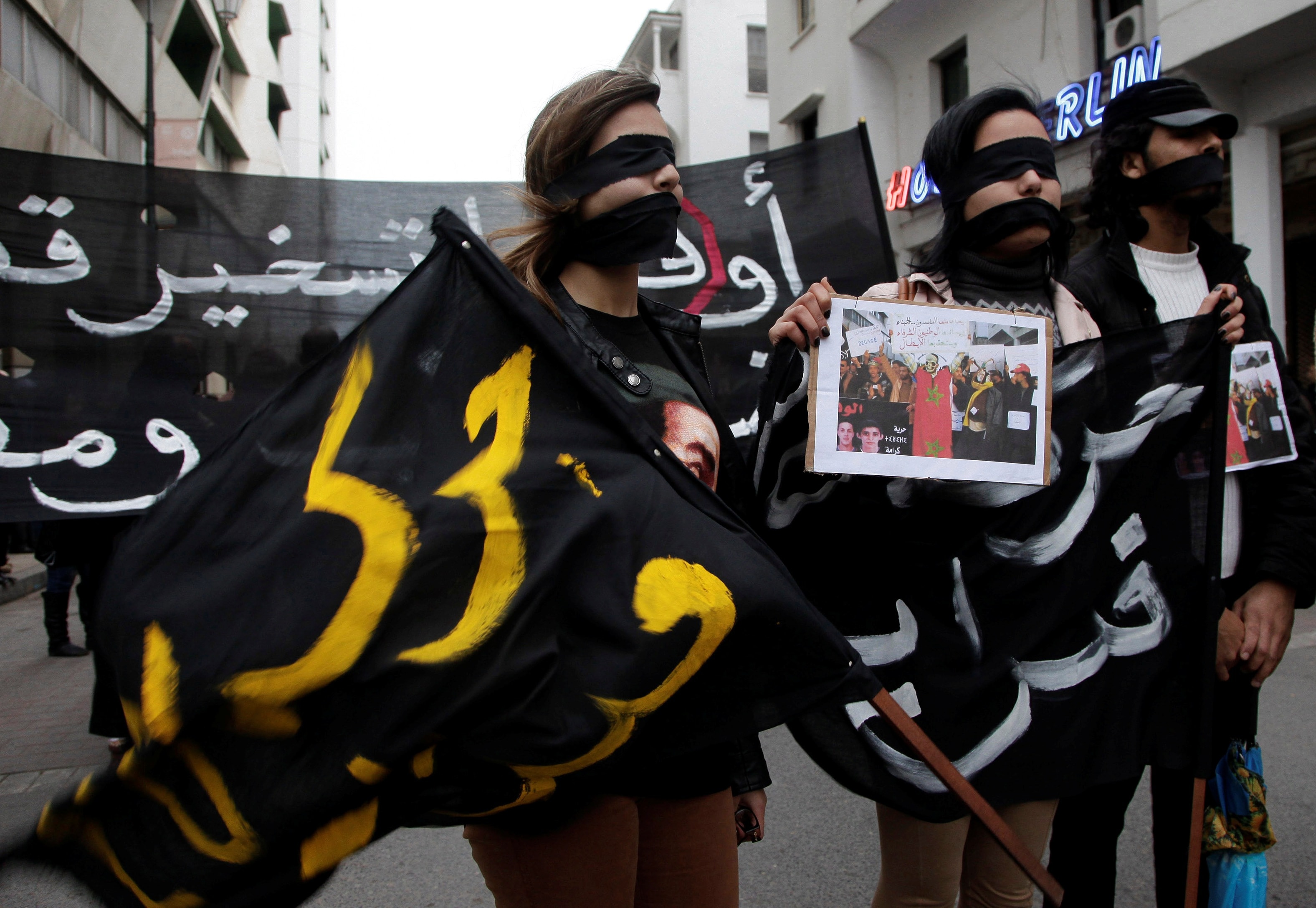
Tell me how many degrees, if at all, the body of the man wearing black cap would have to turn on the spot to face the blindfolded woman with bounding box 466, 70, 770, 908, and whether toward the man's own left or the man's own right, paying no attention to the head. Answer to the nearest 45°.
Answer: approximately 90° to the man's own right

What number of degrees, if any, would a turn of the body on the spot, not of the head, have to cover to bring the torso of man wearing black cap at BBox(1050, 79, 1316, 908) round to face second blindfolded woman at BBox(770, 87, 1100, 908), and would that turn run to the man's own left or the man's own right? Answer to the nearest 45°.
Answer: approximately 90° to the man's own right

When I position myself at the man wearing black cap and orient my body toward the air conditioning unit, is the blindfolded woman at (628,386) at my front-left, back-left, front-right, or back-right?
back-left

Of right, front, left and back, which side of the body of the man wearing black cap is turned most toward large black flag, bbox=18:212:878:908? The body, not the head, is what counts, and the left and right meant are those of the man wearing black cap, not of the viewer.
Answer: right

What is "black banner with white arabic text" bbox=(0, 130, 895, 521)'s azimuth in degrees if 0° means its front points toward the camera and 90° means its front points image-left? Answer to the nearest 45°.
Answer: approximately 0°

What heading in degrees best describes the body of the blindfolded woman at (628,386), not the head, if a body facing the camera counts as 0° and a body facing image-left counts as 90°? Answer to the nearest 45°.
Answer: approximately 315°
